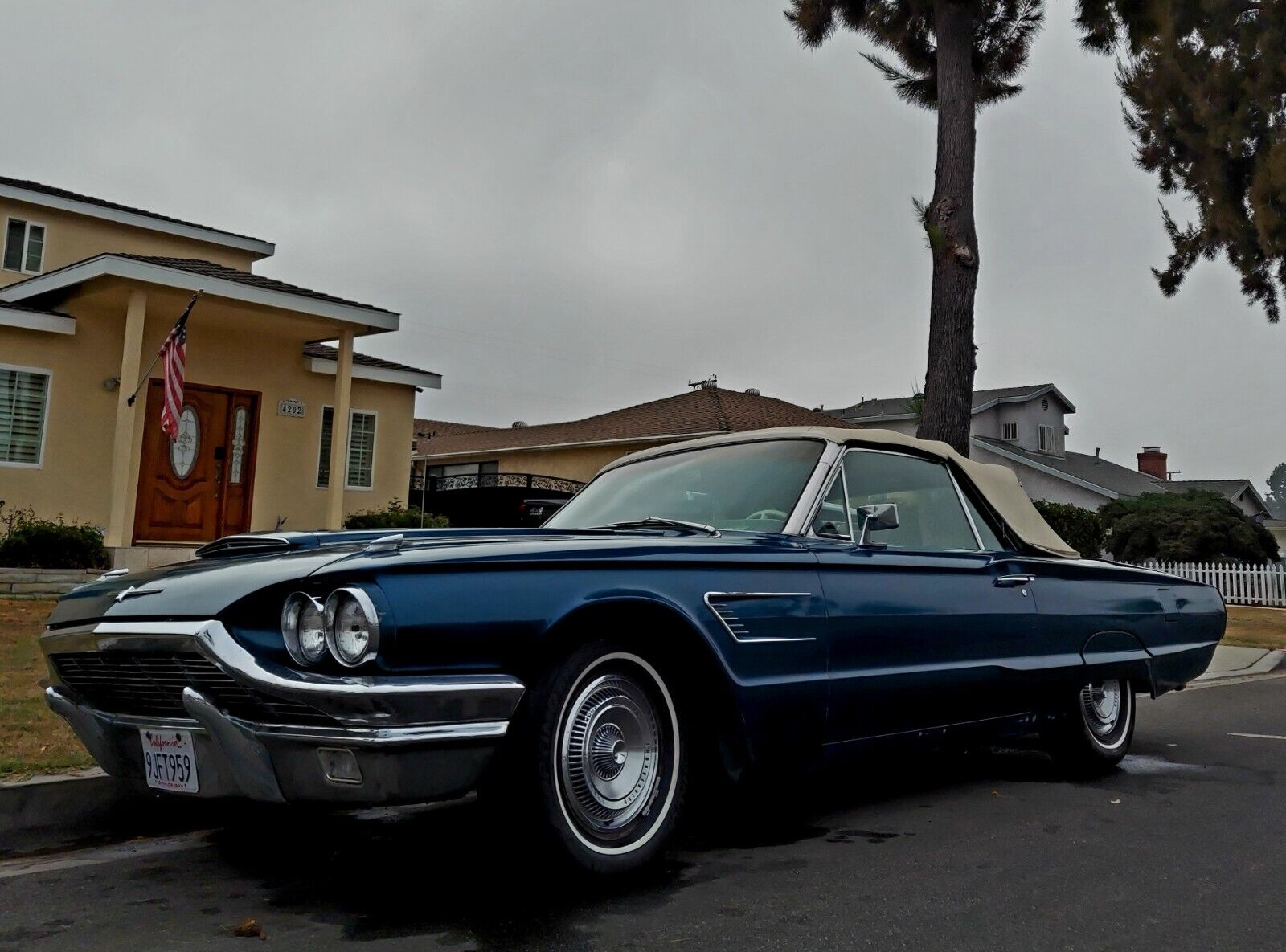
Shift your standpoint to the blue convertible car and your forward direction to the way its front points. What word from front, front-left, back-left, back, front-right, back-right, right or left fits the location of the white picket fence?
back

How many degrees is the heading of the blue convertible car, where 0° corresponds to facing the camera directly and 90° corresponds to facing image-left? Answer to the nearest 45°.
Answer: approximately 45°

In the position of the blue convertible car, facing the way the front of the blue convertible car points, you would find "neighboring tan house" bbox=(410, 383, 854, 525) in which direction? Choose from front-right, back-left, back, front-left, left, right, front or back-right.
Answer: back-right

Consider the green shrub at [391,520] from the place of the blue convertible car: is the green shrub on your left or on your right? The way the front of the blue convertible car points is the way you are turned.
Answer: on your right

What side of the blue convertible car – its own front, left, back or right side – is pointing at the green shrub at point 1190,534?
back

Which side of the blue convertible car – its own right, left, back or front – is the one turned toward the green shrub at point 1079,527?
back

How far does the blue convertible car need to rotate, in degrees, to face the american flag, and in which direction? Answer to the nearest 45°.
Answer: approximately 90° to its right

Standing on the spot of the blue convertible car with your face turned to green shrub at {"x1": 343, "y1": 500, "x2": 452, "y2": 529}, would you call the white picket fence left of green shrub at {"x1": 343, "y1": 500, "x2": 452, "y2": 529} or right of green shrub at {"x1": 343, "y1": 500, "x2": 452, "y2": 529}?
right

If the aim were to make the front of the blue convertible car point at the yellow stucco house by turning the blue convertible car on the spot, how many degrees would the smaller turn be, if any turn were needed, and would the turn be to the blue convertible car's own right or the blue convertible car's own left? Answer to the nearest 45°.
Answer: approximately 90° to the blue convertible car's own right

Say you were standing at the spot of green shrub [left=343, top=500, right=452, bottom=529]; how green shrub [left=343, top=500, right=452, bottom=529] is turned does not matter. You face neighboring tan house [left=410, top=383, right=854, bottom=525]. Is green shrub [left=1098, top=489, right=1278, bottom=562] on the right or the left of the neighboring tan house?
right
